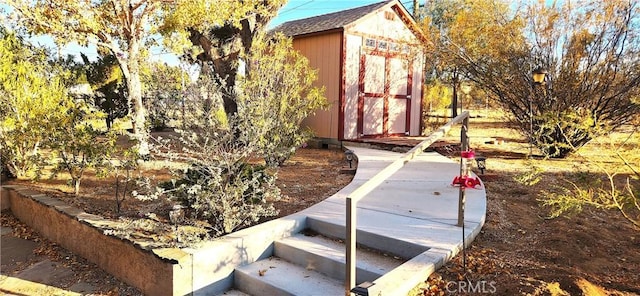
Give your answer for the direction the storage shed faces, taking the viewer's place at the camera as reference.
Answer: facing the viewer and to the right of the viewer

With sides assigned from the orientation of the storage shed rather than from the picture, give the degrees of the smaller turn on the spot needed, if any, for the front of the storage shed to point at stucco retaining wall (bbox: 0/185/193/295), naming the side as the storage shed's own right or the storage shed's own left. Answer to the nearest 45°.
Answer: approximately 45° to the storage shed's own right

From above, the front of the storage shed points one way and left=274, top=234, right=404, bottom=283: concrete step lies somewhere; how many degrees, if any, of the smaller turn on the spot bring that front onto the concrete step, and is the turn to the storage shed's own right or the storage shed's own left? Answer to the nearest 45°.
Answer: approximately 45° to the storage shed's own right

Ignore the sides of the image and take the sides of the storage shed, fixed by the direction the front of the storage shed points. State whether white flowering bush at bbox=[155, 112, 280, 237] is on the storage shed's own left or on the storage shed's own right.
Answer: on the storage shed's own right

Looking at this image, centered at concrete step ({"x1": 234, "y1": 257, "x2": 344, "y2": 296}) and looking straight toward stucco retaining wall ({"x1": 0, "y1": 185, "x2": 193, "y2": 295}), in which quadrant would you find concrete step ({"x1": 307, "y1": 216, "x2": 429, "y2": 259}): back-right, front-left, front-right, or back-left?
back-right

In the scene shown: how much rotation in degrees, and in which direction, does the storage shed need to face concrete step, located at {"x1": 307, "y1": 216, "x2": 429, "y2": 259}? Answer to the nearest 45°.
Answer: approximately 45° to its right

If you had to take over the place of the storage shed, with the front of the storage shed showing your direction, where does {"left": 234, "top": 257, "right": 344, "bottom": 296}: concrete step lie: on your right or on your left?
on your right
